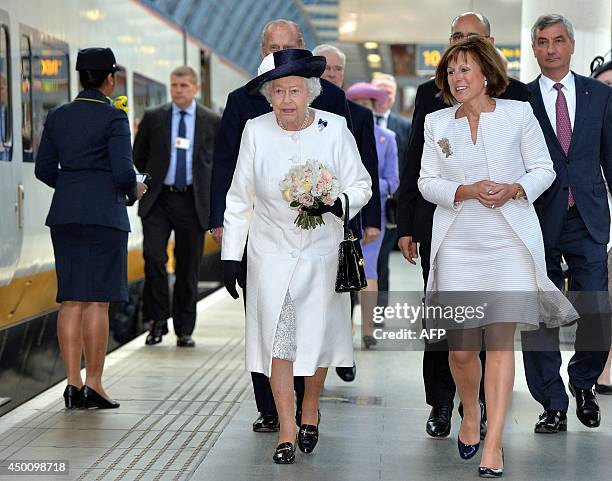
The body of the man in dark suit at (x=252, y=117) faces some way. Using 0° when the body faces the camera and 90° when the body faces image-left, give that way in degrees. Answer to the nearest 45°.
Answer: approximately 0°

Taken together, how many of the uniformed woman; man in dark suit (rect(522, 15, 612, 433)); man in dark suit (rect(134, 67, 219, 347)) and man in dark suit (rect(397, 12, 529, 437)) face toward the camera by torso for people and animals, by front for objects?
3

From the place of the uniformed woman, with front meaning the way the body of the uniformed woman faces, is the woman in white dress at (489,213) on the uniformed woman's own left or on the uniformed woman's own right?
on the uniformed woman's own right

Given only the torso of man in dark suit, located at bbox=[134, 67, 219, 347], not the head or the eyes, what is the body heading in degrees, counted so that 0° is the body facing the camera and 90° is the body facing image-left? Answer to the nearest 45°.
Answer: approximately 0°

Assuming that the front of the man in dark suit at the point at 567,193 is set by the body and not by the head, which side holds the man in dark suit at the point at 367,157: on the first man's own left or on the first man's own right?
on the first man's own right

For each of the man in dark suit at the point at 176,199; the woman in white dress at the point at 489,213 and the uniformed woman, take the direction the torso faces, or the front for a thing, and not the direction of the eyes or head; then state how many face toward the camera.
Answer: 2

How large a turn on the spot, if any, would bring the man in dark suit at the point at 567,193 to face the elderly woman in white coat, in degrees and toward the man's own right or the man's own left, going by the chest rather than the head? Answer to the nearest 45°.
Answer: approximately 45° to the man's own right

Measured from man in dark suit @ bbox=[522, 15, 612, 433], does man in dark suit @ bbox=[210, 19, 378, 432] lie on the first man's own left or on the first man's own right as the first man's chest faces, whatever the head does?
on the first man's own right

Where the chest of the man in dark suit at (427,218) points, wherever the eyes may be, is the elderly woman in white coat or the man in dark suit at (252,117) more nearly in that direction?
the elderly woman in white coat
